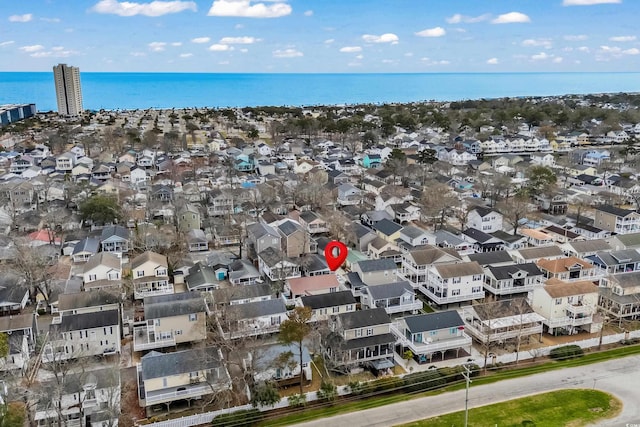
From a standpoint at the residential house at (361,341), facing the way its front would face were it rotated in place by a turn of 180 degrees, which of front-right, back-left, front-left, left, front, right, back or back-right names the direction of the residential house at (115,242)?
front-left

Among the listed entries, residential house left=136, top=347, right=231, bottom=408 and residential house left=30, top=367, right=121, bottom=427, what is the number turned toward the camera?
2

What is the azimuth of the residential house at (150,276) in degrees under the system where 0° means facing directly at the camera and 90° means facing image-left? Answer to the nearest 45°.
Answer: approximately 0°

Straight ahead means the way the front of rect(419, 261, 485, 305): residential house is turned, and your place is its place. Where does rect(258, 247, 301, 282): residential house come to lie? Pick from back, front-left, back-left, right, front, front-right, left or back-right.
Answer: front-right

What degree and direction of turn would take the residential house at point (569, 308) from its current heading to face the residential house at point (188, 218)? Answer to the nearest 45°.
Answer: approximately 135° to its right

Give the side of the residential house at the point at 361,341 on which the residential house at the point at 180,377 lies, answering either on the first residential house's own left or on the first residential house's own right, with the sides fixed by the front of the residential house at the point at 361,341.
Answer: on the first residential house's own right
